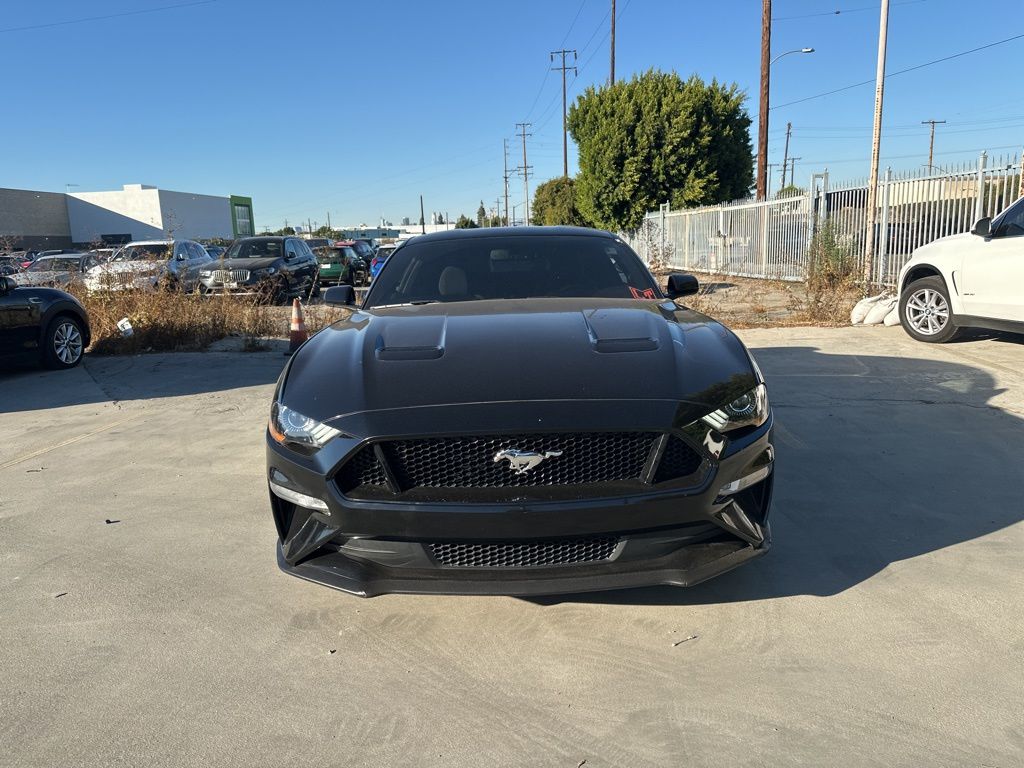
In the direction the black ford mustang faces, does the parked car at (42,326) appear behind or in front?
behind

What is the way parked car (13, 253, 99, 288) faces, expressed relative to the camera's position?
facing the viewer and to the left of the viewer

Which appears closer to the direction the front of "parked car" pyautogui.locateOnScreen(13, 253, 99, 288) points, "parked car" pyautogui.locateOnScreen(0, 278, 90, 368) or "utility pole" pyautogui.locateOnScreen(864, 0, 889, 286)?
the parked car

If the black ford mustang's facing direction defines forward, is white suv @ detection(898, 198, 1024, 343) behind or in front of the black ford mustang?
behind

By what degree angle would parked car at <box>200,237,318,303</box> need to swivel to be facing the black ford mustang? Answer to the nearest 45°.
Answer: approximately 45° to its left

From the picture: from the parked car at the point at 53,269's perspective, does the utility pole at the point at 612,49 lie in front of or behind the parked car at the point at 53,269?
behind

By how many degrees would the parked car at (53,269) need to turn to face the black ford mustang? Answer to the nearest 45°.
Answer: approximately 45° to its left

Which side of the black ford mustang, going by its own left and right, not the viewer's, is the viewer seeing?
front

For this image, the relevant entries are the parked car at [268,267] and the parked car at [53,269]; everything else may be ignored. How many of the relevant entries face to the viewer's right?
0

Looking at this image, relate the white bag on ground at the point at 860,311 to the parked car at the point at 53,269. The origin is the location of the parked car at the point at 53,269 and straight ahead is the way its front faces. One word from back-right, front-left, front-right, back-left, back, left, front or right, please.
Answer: left

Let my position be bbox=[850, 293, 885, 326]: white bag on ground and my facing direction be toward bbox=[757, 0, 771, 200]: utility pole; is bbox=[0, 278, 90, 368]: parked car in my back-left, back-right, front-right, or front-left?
back-left

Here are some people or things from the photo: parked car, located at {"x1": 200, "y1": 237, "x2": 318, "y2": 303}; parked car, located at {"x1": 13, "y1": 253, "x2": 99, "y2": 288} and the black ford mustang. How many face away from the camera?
0

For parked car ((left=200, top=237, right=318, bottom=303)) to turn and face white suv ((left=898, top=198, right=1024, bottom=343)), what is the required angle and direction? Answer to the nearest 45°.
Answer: approximately 90° to its left

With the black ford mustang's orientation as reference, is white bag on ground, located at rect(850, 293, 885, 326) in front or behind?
behind

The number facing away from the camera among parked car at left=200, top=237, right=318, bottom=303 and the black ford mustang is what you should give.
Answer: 0

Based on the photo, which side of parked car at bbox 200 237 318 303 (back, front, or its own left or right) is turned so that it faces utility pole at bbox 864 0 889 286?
left
